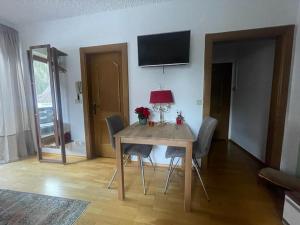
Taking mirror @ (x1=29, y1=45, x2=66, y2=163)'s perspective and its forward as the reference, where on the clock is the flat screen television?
The flat screen television is roughly at 9 o'clock from the mirror.

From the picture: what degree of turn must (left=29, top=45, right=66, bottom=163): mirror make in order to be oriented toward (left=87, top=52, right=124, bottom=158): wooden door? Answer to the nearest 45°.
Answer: approximately 90° to its left

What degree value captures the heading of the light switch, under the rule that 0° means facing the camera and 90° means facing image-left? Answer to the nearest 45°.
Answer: approximately 0°

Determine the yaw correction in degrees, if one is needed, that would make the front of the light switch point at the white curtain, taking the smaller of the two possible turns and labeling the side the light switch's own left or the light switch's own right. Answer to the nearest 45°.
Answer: approximately 90° to the light switch's own right

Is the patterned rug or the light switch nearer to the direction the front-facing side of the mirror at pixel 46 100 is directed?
the patterned rug

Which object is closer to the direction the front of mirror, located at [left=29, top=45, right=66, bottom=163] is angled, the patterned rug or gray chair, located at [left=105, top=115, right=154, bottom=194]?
the patterned rug
